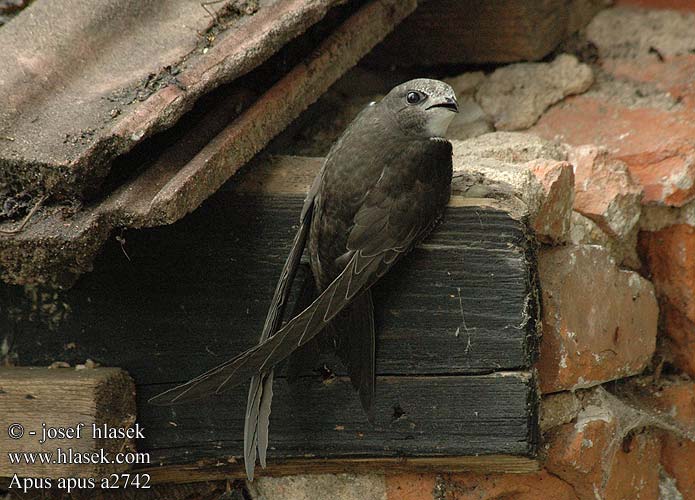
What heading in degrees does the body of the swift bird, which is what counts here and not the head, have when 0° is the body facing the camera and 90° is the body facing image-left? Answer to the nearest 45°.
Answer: approximately 270°
